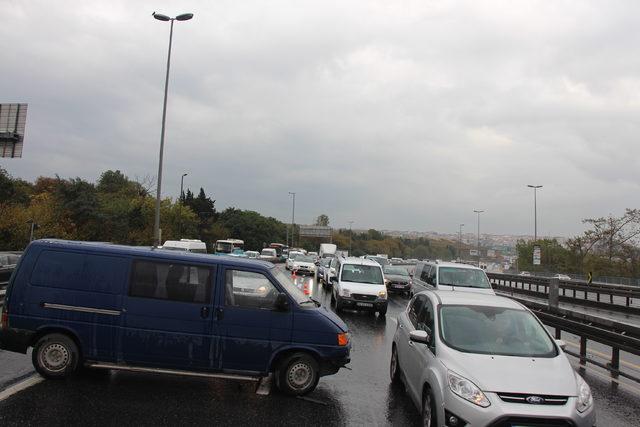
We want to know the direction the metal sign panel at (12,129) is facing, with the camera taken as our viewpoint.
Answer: facing away from the viewer

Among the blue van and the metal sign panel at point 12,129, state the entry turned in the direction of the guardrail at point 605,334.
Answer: the blue van

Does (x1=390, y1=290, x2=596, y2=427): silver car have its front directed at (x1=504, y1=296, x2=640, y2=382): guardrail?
no

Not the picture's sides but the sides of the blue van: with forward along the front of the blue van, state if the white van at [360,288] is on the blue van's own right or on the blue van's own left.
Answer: on the blue van's own left

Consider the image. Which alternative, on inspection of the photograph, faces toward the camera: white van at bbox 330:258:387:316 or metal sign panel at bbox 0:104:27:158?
the white van

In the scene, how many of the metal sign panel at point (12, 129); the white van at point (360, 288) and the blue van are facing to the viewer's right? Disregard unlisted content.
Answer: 1

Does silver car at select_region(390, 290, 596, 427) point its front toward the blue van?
no

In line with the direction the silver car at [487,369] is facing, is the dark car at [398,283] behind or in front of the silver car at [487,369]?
behind

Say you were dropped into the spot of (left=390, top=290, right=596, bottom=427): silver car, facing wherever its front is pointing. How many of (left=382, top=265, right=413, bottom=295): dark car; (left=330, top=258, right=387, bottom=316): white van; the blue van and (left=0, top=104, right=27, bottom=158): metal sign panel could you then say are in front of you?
0

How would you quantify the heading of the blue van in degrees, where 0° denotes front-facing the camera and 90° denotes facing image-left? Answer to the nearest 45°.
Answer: approximately 270°

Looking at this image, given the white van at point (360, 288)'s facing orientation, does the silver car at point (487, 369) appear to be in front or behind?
in front

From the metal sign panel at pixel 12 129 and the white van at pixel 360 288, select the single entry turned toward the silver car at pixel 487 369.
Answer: the white van

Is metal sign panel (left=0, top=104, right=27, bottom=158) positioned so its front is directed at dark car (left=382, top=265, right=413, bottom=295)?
no

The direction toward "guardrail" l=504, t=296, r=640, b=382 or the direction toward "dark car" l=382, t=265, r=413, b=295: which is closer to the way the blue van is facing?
the guardrail

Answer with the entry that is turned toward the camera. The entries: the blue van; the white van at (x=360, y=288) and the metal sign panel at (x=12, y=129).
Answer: the white van

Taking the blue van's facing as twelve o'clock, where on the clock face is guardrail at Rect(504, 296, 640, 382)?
The guardrail is roughly at 12 o'clock from the blue van.

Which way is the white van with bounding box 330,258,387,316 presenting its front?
toward the camera

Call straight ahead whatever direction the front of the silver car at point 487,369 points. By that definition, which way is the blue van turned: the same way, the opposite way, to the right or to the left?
to the left

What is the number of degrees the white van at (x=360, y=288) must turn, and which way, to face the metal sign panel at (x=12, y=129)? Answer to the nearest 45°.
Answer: approximately 90° to its right
